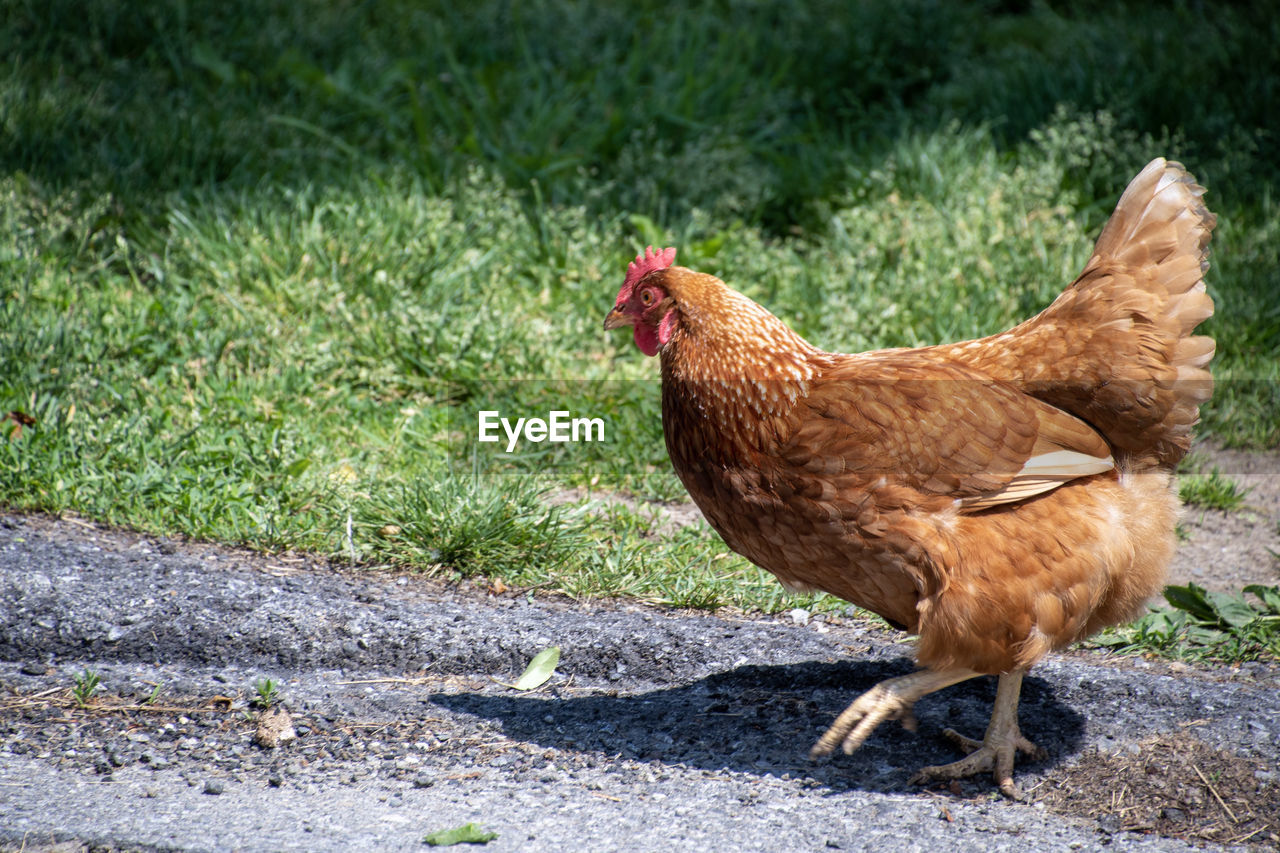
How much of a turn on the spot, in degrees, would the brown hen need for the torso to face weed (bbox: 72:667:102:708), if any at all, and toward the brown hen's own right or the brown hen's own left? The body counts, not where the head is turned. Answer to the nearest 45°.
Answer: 0° — it already faces it

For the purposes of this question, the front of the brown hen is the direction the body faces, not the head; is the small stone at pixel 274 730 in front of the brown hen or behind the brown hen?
in front

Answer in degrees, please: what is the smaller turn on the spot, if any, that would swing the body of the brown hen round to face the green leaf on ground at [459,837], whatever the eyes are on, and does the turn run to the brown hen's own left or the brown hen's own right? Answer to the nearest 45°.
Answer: approximately 45° to the brown hen's own left

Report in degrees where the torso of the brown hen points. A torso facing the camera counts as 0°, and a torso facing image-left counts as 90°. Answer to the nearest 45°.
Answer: approximately 90°
